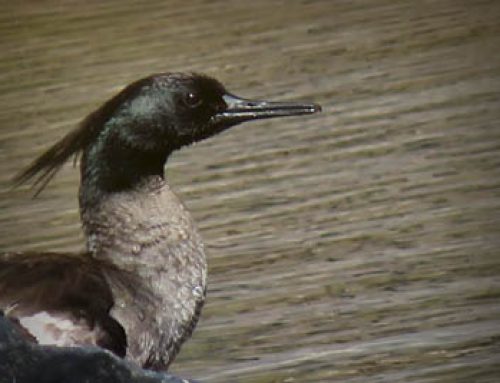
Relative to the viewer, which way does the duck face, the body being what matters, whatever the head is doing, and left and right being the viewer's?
facing to the right of the viewer
